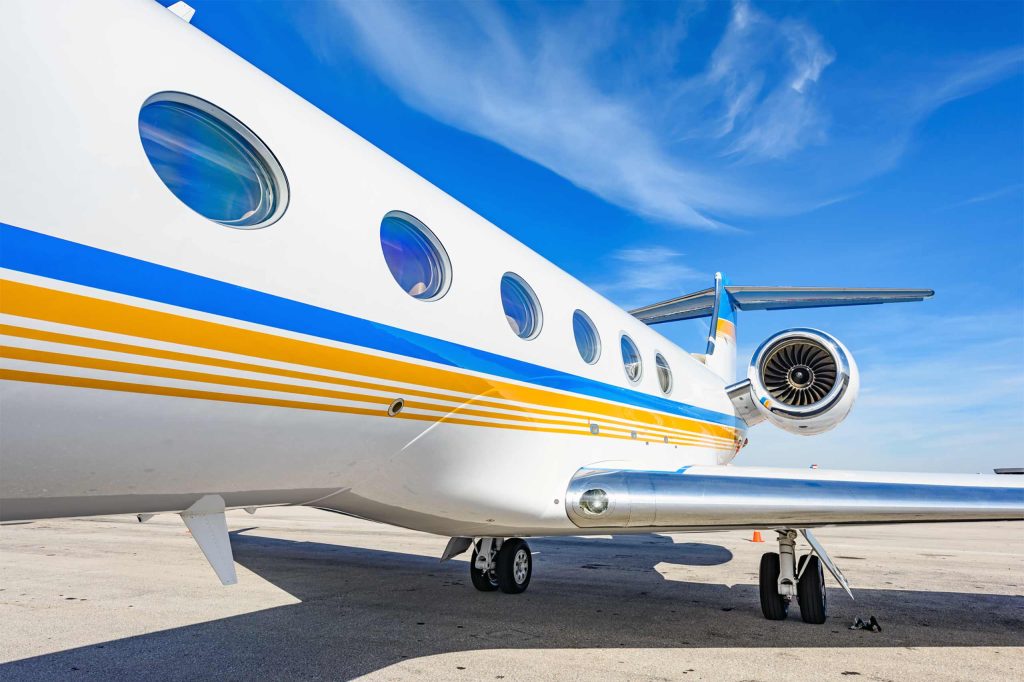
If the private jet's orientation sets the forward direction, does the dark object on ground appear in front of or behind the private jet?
behind

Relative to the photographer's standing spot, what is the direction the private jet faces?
facing the viewer and to the left of the viewer
